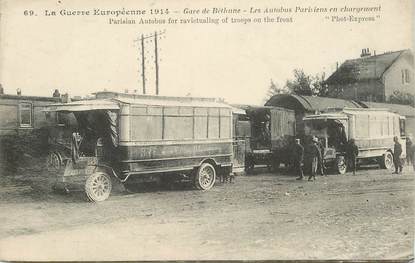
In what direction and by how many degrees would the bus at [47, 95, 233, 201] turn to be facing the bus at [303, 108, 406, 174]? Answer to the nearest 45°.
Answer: approximately 180°

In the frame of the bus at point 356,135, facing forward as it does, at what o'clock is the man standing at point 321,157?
The man standing is roughly at 12 o'clock from the bus.

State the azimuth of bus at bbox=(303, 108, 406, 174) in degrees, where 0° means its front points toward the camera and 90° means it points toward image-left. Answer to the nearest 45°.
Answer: approximately 45°

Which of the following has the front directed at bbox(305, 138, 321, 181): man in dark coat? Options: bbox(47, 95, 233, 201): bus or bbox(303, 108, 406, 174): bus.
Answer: bbox(303, 108, 406, 174): bus

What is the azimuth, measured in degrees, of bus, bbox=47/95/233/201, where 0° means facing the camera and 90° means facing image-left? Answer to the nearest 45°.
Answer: approximately 45°

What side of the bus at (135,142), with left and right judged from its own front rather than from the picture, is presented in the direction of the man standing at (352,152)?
back

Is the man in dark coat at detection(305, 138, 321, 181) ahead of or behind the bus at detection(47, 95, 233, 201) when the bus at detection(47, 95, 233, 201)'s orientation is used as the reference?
behind

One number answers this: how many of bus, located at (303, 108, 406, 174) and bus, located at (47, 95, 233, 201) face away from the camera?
0

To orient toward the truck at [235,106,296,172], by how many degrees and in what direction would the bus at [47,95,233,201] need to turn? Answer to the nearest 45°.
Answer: approximately 180°

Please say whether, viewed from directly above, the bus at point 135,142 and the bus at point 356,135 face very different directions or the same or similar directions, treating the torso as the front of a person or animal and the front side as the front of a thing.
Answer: same or similar directions
